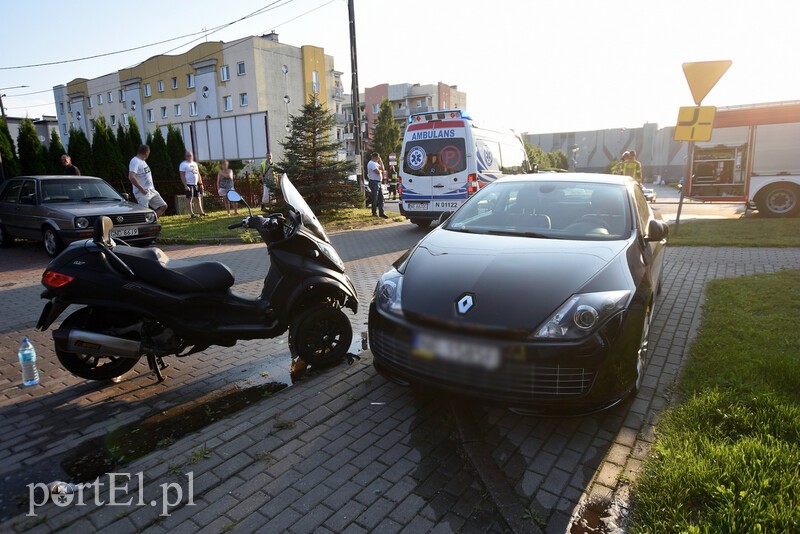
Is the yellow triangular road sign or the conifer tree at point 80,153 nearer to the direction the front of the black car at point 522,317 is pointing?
the conifer tree

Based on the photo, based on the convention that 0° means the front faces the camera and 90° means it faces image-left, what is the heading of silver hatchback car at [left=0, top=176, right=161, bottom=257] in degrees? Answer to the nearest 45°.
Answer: approximately 315°

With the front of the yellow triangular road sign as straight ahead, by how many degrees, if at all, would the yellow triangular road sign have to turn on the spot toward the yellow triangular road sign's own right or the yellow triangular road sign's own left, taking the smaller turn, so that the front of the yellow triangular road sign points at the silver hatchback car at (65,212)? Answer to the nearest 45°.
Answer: approximately 45° to the yellow triangular road sign's own right

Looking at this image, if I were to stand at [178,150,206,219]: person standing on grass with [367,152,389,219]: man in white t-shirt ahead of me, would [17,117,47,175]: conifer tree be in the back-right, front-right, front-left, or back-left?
back-left

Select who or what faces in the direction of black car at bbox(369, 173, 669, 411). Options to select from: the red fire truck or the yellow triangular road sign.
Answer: the yellow triangular road sign

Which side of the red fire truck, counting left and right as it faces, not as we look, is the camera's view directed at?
right

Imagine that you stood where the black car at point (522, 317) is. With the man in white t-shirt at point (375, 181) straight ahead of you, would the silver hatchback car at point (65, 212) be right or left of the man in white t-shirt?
left
